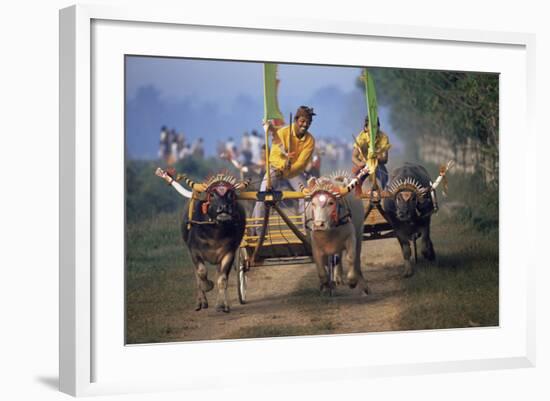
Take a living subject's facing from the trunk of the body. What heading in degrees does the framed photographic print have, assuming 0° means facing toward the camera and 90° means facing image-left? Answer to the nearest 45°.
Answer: approximately 315°
